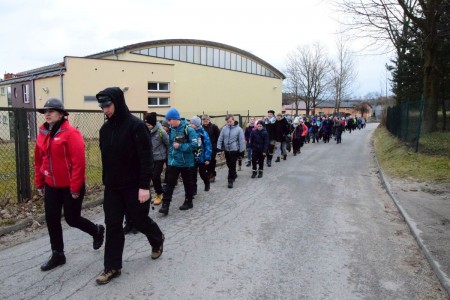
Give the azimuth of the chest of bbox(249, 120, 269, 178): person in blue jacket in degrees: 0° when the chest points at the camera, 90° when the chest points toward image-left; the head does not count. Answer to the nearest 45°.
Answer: approximately 0°

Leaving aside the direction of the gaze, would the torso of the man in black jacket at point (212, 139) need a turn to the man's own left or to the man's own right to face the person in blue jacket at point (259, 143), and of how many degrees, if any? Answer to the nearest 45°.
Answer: approximately 135° to the man's own left

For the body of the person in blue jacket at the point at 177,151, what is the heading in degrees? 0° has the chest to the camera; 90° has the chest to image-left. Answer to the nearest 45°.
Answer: approximately 45°

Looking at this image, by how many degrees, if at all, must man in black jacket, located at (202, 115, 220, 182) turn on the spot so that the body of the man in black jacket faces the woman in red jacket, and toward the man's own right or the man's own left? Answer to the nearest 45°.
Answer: approximately 45° to the man's own left

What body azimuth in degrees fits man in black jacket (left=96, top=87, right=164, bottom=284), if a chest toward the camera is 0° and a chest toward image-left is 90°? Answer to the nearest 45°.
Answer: approximately 45°

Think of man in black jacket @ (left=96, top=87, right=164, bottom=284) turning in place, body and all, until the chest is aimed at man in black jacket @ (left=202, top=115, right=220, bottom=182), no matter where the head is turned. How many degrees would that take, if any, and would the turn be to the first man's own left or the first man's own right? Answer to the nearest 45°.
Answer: approximately 135° to the first man's own right

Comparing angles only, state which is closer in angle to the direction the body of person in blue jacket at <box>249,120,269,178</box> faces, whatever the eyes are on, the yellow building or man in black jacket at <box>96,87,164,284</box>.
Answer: the man in black jacket

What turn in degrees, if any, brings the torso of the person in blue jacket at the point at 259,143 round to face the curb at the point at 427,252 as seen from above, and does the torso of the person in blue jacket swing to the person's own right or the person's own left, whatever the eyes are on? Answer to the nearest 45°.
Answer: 0° — they already face it
